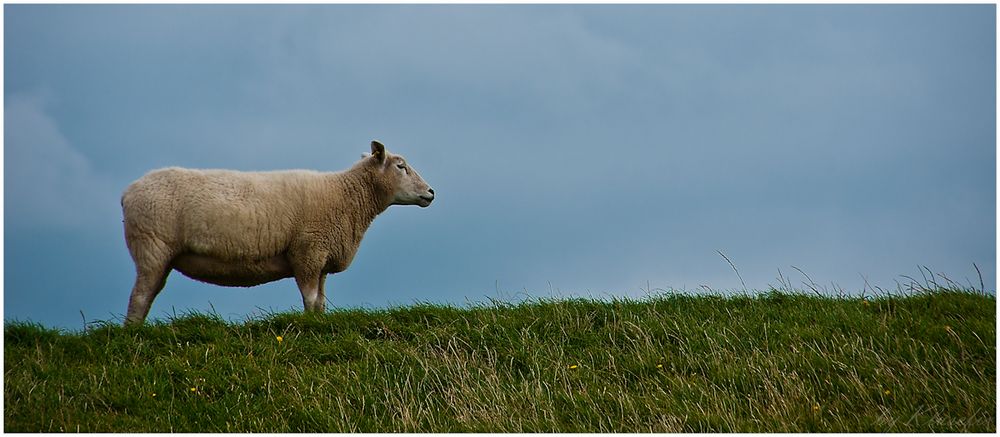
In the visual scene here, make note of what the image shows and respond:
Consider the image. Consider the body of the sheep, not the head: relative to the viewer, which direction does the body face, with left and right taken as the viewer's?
facing to the right of the viewer
